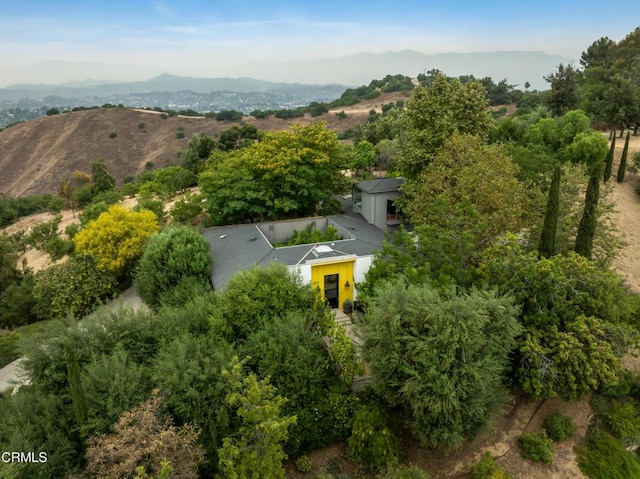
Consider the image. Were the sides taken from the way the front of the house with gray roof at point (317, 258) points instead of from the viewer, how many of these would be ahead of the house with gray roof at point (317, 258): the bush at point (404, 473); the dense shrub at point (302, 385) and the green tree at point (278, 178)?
2

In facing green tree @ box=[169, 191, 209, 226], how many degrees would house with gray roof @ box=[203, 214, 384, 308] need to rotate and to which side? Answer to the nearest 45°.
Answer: approximately 135° to its right

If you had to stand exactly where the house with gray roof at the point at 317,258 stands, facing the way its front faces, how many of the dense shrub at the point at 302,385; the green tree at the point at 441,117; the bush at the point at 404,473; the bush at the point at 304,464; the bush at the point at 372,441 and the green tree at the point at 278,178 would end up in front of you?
4

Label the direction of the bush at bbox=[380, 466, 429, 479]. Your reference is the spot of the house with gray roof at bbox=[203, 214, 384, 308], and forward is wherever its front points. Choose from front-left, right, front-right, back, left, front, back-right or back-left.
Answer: front

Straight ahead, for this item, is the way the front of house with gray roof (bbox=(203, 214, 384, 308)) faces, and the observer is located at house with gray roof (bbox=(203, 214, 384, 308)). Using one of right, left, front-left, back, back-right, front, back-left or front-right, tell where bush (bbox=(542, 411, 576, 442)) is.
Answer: front-left

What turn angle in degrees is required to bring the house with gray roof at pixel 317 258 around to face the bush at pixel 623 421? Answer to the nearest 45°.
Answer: approximately 45° to its left

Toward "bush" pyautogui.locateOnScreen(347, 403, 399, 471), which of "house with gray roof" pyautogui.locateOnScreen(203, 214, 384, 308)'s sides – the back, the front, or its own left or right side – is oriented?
front

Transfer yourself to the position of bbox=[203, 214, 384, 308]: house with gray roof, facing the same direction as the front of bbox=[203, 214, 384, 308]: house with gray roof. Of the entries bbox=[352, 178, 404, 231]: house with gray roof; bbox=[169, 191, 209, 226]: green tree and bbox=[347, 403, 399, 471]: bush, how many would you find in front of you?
1

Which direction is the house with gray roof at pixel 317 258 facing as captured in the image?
toward the camera

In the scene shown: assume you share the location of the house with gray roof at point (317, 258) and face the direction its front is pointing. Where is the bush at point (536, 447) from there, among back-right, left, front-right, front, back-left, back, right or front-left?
front-left

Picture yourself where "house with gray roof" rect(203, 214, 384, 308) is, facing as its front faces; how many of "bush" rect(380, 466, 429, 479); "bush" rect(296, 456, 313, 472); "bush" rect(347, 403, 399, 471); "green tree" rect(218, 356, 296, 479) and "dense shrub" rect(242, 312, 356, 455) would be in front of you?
5

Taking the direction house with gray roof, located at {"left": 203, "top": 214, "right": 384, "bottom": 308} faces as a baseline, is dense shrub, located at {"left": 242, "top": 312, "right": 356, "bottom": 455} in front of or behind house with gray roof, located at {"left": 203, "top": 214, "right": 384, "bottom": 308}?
in front

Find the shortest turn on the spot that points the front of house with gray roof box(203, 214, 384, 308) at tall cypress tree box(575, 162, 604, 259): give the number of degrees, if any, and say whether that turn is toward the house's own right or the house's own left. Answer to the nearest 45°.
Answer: approximately 90° to the house's own left

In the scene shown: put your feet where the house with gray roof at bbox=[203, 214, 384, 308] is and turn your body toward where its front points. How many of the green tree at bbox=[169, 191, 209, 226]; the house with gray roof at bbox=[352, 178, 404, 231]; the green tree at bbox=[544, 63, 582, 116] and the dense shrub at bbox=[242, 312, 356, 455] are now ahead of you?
1

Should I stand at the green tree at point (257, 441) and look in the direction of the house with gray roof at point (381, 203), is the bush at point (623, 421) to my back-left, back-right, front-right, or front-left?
front-right
